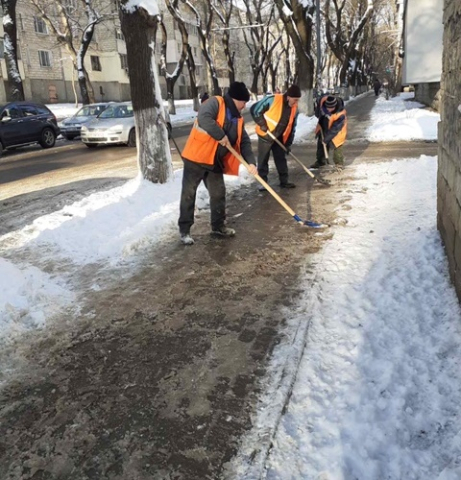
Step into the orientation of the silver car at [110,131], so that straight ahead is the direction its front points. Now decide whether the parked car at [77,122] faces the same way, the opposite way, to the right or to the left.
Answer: the same way

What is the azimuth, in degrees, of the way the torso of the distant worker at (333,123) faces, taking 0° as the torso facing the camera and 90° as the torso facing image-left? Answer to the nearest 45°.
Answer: approximately 45°

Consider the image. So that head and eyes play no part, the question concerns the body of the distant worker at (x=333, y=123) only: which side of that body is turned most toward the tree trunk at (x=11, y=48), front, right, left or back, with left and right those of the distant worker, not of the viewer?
right

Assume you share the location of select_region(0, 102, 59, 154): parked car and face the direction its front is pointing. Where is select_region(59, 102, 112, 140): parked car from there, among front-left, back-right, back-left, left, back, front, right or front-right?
back

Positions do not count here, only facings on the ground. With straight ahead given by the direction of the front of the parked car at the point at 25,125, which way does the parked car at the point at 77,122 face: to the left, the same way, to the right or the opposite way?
the same way

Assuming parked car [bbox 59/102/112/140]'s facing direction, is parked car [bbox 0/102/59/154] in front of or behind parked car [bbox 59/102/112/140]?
in front

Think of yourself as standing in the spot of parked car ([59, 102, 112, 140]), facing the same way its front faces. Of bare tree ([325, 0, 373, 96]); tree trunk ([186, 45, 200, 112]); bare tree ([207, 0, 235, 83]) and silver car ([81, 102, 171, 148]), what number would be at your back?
3

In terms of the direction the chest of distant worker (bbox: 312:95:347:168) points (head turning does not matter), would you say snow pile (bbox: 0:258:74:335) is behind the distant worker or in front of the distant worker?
in front

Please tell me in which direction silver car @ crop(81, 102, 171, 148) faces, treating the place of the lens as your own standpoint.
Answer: facing the viewer and to the left of the viewer

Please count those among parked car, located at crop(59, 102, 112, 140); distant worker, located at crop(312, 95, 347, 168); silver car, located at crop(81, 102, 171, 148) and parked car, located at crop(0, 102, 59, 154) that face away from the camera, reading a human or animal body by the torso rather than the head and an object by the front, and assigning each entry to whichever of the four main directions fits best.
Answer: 0

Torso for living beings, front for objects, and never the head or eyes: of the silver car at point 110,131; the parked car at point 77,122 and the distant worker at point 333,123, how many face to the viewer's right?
0

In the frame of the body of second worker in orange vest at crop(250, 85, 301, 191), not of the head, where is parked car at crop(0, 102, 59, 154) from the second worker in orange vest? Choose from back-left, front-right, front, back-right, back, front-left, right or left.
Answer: back

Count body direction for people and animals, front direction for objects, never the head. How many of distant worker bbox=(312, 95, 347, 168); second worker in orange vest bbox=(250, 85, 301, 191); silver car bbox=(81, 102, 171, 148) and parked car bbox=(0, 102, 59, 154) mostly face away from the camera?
0

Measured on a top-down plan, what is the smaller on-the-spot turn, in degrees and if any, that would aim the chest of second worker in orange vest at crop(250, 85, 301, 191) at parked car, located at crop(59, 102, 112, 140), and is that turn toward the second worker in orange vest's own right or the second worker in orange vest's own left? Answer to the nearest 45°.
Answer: approximately 180°
